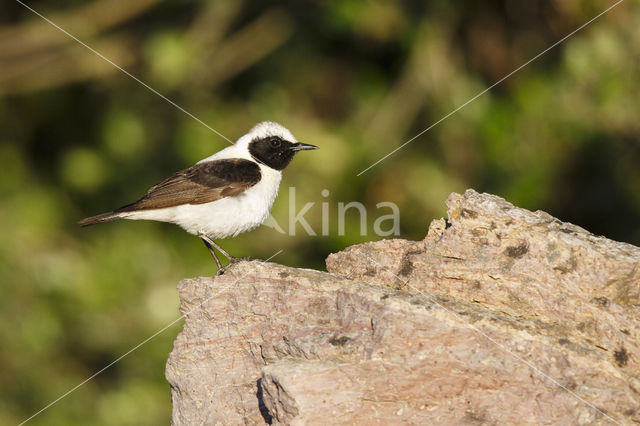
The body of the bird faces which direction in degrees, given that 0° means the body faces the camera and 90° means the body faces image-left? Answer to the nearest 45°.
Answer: approximately 270°
